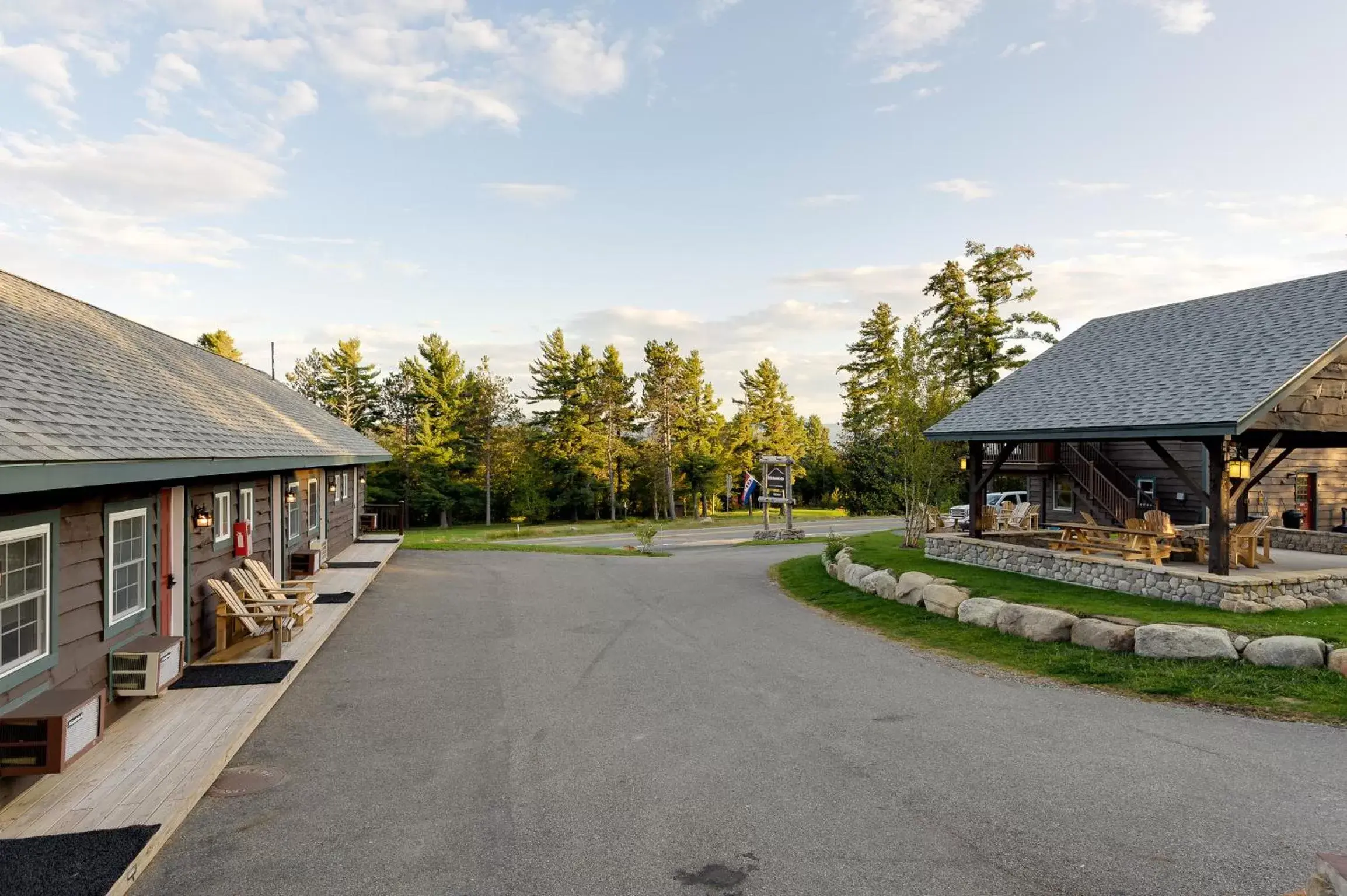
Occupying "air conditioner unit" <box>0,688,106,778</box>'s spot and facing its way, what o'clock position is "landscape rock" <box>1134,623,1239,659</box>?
The landscape rock is roughly at 11 o'clock from the air conditioner unit.

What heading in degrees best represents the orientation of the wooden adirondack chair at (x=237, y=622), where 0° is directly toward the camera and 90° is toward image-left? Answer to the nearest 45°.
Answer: approximately 270°

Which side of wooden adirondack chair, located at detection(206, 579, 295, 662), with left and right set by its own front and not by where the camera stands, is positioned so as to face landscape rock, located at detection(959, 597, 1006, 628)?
front

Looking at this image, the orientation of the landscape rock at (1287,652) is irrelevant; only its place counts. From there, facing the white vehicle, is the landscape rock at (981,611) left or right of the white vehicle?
left

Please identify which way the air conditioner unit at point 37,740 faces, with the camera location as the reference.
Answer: facing the viewer and to the right of the viewer

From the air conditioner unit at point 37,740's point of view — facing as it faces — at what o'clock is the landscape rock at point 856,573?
The landscape rock is roughly at 10 o'clock from the air conditioner unit.

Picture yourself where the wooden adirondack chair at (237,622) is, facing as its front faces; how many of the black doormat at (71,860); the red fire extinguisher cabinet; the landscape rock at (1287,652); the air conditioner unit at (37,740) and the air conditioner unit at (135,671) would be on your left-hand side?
1

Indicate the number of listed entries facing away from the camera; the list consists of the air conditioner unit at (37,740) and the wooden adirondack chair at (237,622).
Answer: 0

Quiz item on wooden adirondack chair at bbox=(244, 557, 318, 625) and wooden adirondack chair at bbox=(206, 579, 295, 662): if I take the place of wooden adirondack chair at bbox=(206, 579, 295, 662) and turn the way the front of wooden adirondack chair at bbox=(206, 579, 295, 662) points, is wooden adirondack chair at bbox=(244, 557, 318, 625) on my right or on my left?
on my left

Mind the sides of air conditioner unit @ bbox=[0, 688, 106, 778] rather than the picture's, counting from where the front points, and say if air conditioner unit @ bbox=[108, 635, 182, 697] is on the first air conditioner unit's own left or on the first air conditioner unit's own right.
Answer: on the first air conditioner unit's own left

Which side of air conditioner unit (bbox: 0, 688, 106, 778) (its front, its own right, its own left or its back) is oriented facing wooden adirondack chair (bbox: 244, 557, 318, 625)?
left

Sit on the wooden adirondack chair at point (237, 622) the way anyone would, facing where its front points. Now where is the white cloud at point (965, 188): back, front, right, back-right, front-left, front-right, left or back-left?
front

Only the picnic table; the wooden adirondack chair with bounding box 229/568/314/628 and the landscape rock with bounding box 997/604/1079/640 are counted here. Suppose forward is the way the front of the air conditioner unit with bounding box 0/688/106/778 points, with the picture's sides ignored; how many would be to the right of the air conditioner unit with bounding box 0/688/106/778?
0

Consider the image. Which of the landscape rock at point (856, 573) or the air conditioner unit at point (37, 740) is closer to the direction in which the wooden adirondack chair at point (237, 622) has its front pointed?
the landscape rock

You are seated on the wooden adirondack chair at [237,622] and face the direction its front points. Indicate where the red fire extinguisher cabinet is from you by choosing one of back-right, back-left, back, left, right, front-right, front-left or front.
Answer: left
